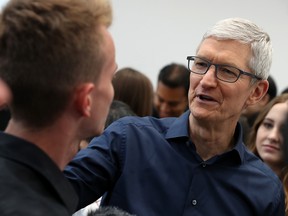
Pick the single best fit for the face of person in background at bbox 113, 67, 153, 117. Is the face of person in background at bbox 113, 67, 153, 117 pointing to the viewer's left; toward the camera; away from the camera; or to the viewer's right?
away from the camera

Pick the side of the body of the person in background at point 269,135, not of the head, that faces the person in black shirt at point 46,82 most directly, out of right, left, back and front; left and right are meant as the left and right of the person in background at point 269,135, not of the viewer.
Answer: front

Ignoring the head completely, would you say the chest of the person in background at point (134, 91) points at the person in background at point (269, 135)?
no

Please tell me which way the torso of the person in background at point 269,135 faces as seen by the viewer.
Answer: toward the camera

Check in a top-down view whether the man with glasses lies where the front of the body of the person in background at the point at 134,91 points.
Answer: no

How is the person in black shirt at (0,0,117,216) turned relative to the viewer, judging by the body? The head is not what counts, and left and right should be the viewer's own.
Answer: facing away from the viewer and to the right of the viewer

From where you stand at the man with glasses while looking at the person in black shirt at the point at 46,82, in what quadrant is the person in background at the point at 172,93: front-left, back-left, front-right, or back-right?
back-right

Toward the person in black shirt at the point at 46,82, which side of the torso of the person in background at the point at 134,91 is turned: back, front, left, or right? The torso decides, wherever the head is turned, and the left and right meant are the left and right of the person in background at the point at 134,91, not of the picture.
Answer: back

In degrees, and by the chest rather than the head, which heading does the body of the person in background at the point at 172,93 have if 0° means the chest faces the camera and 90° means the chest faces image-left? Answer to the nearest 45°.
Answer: approximately 45°

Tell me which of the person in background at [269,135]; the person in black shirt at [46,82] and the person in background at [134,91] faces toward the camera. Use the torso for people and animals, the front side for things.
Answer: the person in background at [269,135]

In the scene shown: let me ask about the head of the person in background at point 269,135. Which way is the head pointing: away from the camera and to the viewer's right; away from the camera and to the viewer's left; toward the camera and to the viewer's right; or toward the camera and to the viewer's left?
toward the camera and to the viewer's left

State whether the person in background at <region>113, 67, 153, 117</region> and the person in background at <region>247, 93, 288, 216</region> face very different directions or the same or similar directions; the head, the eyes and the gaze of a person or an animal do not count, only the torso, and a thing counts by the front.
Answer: very different directions

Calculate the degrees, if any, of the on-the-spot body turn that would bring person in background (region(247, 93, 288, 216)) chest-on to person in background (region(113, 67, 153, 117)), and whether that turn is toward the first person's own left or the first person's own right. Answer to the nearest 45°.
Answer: approximately 90° to the first person's own right

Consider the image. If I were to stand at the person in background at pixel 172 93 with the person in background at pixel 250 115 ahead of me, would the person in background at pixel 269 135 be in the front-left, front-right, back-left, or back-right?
front-right

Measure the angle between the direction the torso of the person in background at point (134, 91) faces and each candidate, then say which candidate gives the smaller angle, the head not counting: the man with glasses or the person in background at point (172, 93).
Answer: the person in background

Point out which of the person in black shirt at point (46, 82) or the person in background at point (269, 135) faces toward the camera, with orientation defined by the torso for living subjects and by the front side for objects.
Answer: the person in background at point (269, 135)

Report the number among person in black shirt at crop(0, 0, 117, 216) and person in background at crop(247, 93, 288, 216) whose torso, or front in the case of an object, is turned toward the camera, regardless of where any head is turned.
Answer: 1

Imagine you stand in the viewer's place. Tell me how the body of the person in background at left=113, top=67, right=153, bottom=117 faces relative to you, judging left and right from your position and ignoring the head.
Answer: facing away from the viewer

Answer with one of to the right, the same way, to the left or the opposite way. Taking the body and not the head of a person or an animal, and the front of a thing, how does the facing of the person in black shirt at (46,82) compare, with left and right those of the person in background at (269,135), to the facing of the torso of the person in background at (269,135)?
the opposite way
